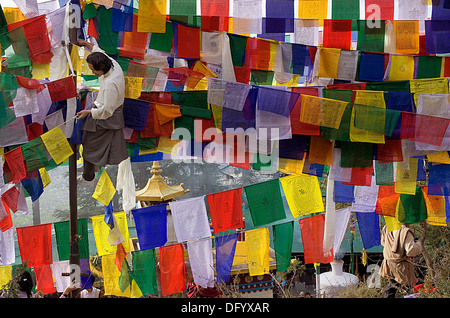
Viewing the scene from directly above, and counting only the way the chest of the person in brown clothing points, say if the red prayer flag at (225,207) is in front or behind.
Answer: behind

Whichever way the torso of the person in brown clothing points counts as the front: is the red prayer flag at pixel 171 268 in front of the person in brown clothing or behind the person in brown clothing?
behind
